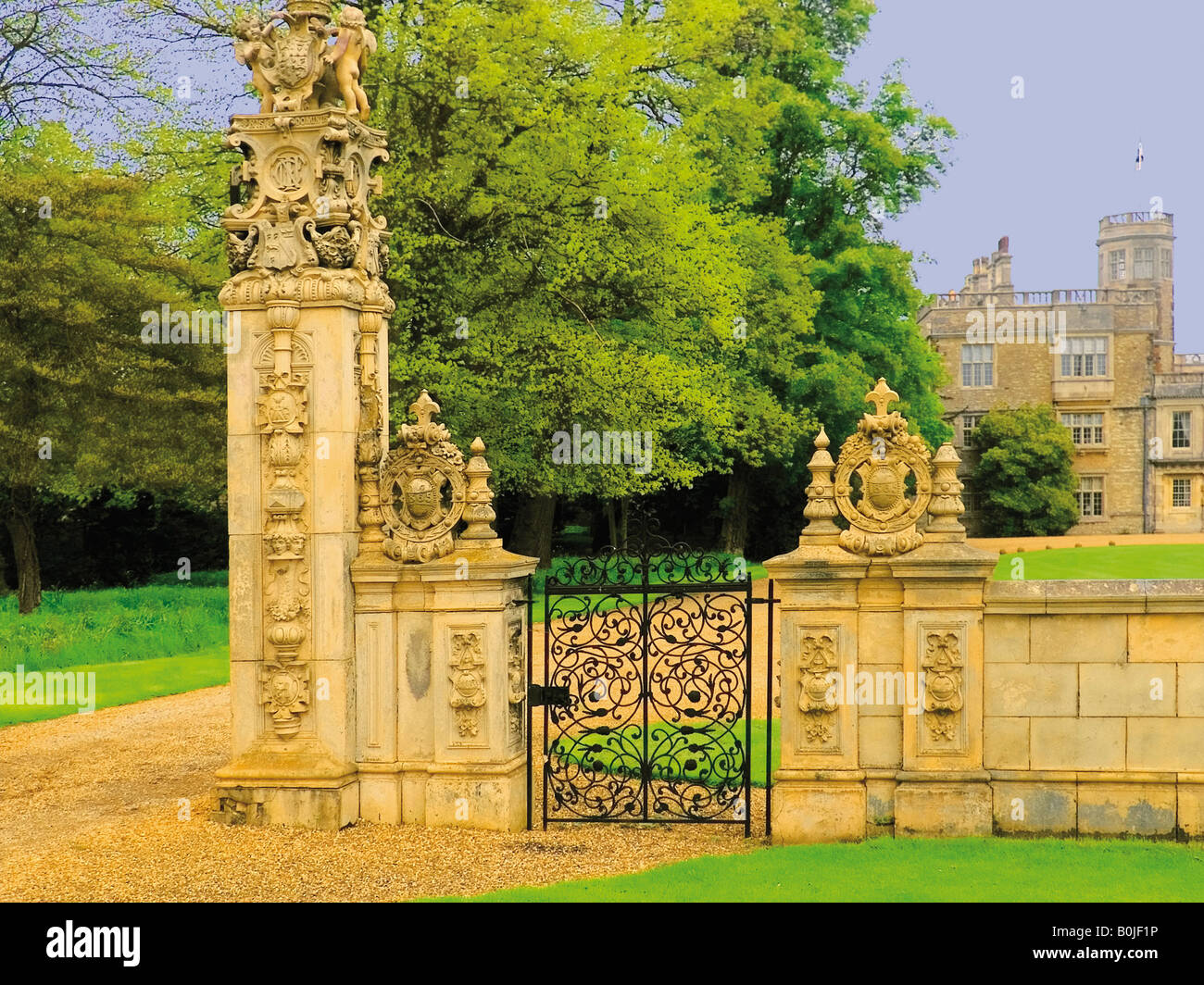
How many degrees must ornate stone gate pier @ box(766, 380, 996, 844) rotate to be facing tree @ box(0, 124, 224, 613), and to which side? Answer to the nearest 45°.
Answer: approximately 135° to its right

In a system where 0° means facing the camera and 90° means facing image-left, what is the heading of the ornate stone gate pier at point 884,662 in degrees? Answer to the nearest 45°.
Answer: approximately 0°

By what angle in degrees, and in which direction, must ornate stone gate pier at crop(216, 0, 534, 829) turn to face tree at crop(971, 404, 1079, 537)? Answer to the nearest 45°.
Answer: approximately 135° to its left

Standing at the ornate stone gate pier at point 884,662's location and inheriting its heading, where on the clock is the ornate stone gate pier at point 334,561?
the ornate stone gate pier at point 334,561 is roughly at 3 o'clock from the ornate stone gate pier at point 884,662.

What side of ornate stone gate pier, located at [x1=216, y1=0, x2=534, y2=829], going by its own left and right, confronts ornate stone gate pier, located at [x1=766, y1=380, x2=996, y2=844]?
left

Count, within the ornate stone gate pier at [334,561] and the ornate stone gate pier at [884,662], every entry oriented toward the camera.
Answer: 2

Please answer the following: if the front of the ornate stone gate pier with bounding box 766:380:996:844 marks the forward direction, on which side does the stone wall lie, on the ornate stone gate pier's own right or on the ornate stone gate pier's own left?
on the ornate stone gate pier's own left

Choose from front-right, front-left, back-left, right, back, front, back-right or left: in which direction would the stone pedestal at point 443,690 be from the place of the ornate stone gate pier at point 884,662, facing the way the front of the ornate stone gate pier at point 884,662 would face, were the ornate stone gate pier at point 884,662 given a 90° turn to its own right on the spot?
front

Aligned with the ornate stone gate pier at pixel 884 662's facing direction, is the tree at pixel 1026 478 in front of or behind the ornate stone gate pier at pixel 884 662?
behind

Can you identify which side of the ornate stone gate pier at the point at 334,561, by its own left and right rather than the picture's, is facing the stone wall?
left
